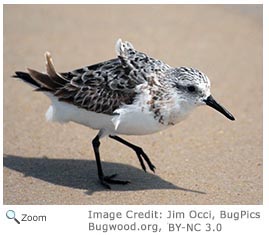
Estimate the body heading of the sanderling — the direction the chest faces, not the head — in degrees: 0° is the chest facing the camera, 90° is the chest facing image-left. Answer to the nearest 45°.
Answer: approximately 270°
